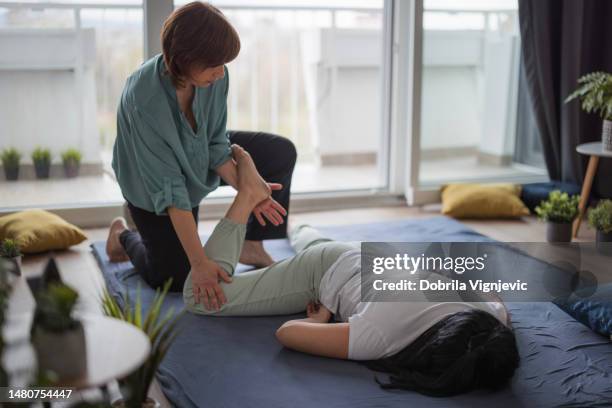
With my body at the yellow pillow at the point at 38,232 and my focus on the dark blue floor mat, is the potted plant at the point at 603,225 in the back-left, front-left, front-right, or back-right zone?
front-left

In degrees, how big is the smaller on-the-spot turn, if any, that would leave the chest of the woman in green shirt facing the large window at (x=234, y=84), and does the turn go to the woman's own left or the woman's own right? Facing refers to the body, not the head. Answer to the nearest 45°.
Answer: approximately 135° to the woman's own left

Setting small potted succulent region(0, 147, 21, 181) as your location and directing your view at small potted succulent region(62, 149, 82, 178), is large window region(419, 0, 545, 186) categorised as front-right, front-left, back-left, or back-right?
front-right

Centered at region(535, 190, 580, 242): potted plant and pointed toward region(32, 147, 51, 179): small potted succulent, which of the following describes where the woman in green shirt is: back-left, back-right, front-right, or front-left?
front-left

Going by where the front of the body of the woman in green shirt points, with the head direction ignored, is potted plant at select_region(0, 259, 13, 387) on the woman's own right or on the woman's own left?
on the woman's own right

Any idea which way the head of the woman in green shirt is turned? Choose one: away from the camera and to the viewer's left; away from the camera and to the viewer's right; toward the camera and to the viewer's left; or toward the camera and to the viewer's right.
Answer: toward the camera and to the viewer's right

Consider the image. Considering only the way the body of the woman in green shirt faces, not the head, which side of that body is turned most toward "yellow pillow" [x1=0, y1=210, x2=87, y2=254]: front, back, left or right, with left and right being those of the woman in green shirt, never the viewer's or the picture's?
back

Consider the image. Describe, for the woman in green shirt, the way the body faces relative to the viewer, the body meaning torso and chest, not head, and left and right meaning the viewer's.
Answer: facing the viewer and to the right of the viewer

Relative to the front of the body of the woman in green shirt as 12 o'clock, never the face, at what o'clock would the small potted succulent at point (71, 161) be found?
The small potted succulent is roughly at 7 o'clock from the woman in green shirt.

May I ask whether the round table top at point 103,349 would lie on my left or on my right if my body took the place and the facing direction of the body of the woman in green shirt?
on my right

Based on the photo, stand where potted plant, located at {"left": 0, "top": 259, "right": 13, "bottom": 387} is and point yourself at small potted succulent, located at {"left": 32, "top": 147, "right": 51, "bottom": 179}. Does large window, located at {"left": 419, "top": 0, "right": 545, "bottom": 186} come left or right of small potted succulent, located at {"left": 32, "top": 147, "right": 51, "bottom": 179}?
right

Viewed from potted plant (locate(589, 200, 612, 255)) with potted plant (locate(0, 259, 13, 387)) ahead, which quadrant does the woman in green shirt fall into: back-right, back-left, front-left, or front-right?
front-right
